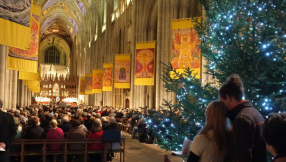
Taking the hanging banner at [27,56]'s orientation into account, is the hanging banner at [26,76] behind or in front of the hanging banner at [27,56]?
behind

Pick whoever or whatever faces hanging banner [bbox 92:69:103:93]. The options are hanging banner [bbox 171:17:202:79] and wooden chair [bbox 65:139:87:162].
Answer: the wooden chair

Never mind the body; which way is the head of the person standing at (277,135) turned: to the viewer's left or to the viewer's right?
to the viewer's left

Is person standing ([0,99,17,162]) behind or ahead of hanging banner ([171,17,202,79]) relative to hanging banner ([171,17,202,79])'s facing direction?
ahead

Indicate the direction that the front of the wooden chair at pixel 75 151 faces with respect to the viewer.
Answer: facing away from the viewer

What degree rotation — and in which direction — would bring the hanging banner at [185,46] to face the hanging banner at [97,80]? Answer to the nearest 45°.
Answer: approximately 135° to its right

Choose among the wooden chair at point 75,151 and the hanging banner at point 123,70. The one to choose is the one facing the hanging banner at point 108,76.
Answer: the wooden chair

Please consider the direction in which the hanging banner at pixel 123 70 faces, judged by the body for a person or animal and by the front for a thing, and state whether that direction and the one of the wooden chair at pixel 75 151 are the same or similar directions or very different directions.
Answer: very different directions

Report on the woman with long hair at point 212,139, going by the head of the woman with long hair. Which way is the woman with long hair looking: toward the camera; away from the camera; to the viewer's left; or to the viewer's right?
away from the camera

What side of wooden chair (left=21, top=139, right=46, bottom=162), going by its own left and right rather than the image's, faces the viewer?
back
